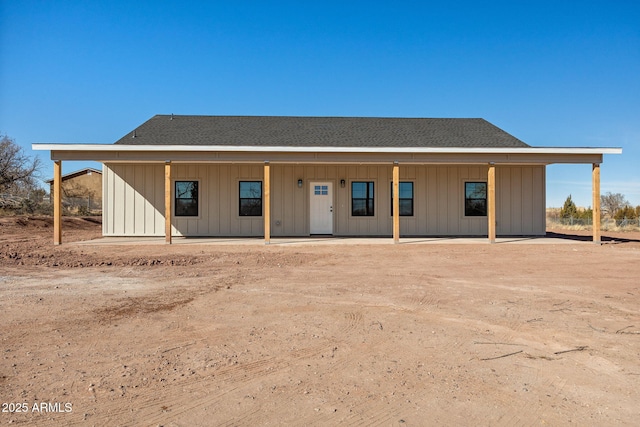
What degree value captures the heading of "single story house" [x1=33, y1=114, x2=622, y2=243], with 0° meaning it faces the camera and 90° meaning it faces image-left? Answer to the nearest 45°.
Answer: approximately 0°

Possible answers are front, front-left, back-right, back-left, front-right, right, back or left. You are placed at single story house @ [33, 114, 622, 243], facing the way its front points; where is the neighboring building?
back-right

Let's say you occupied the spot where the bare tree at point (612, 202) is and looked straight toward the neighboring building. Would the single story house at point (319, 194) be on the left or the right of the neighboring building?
left

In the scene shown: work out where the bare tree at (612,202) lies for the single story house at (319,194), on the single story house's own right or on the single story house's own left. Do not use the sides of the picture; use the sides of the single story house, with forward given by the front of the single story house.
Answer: on the single story house's own left

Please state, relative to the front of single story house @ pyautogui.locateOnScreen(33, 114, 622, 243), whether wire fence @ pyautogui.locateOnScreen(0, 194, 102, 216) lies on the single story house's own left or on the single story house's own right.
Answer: on the single story house's own right

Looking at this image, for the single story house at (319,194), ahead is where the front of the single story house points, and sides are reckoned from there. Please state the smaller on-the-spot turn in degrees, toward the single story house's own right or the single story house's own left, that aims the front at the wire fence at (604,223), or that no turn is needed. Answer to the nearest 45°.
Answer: approximately 135° to the single story house's own left
